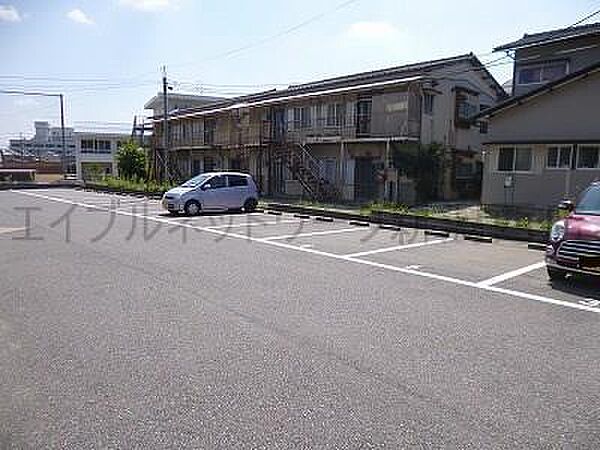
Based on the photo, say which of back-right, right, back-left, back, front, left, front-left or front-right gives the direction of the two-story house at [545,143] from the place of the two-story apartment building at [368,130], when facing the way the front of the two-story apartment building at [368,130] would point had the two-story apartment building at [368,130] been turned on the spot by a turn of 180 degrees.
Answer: right

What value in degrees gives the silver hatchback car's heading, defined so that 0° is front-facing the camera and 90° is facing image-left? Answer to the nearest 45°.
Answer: approximately 45°

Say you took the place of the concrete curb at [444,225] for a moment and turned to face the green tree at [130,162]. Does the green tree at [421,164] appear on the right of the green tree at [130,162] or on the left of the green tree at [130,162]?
right

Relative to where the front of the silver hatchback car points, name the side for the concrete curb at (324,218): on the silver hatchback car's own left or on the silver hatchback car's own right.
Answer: on the silver hatchback car's own left

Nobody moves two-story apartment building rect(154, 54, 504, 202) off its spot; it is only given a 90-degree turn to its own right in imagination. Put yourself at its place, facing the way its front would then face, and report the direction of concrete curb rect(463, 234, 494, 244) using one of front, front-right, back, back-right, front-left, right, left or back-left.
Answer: back-left

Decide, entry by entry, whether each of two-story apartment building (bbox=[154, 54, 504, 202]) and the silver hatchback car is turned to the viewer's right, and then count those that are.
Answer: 0

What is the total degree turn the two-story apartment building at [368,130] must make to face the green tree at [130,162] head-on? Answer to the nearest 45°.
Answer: approximately 90° to its right

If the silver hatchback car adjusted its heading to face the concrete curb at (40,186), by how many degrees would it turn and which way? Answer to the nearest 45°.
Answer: approximately 90° to its right

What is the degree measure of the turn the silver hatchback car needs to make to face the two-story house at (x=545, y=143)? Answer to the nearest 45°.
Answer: approximately 135° to its left

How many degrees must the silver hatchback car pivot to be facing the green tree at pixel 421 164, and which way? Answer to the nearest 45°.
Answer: approximately 135° to its left

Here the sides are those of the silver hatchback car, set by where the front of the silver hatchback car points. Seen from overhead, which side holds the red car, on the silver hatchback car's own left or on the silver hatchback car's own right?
on the silver hatchback car's own left

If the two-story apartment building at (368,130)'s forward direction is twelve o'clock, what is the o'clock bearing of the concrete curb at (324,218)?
The concrete curb is roughly at 11 o'clock from the two-story apartment building.
